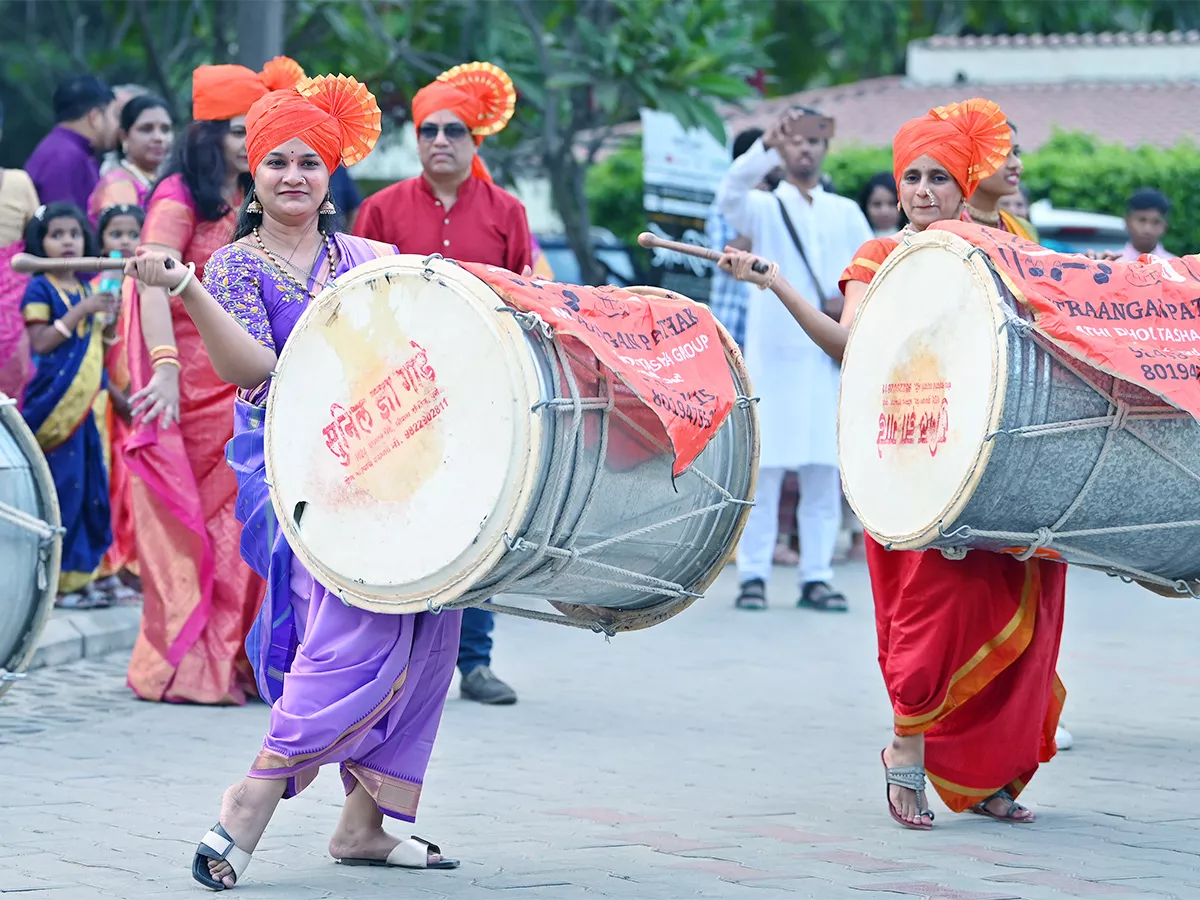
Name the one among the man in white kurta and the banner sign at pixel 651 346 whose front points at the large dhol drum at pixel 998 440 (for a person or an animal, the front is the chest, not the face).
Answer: the man in white kurta

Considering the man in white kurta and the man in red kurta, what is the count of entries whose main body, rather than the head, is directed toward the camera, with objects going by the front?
2

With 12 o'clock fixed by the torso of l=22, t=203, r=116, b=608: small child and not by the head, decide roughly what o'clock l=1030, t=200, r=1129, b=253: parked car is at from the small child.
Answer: The parked car is roughly at 9 o'clock from the small child.

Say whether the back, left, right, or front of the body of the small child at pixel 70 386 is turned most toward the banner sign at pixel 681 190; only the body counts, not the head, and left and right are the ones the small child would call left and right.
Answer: left

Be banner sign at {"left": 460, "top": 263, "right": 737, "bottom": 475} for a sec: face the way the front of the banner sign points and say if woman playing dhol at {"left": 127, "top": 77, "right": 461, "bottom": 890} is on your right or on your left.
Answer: on your right

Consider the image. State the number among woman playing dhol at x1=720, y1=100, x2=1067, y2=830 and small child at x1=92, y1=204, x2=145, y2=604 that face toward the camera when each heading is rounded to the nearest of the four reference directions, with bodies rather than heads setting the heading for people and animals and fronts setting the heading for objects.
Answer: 2

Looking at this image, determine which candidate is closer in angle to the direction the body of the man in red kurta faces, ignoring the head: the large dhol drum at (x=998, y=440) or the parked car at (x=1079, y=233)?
the large dhol drum

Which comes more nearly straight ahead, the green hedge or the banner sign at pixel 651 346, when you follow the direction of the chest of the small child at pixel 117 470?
the banner sign
